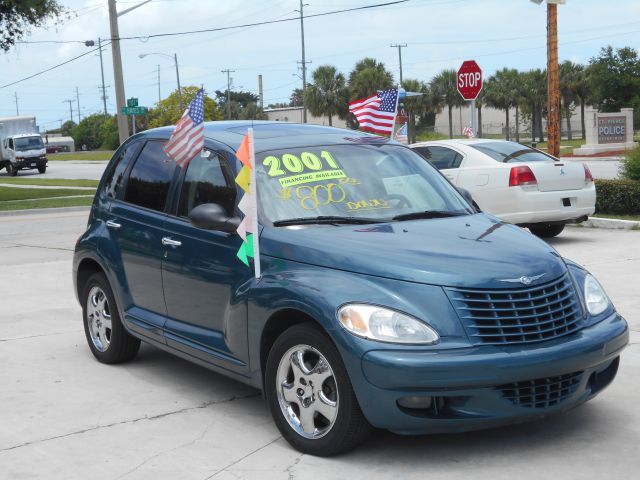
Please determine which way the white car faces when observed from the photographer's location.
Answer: facing away from the viewer and to the left of the viewer

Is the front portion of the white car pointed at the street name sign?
yes

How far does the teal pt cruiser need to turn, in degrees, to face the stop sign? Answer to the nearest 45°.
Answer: approximately 135° to its left

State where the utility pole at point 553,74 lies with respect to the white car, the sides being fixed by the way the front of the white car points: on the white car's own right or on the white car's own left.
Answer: on the white car's own right

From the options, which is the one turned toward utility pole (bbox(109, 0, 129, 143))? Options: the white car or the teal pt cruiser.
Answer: the white car

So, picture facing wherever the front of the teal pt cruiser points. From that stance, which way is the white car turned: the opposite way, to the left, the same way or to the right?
the opposite way

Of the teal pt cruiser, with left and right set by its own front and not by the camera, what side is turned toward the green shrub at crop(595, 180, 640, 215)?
left

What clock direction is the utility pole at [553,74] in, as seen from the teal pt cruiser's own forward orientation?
The utility pole is roughly at 8 o'clock from the teal pt cruiser.

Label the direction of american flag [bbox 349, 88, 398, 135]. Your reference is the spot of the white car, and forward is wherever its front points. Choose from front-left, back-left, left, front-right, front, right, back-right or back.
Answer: back-left

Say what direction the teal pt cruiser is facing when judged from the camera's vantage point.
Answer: facing the viewer and to the right of the viewer

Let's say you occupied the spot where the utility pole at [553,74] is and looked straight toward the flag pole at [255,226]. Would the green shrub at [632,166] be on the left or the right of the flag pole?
left

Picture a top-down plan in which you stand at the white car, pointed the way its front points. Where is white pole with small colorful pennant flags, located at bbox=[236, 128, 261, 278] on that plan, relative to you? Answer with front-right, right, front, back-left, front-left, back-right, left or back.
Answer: back-left

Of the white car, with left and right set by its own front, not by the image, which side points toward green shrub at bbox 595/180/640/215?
right

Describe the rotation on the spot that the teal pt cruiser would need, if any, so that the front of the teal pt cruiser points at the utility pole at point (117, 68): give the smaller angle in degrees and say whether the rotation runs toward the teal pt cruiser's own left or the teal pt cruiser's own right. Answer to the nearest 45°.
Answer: approximately 135° to the teal pt cruiser's own left
